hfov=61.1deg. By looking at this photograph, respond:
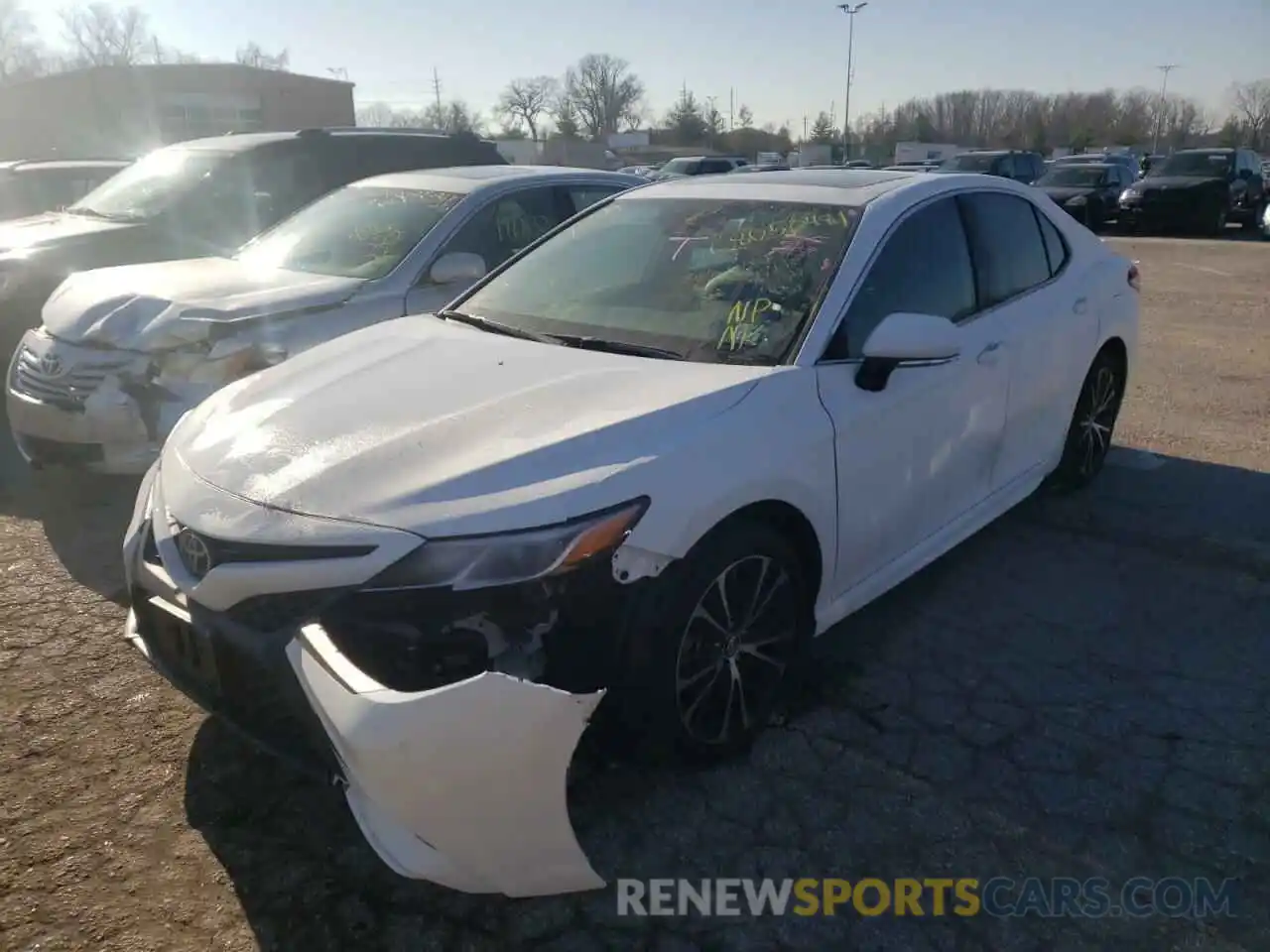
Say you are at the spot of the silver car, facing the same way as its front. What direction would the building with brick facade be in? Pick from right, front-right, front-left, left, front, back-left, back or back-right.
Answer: back-right

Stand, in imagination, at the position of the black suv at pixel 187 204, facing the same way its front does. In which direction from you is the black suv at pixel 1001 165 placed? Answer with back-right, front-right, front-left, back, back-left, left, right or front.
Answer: back

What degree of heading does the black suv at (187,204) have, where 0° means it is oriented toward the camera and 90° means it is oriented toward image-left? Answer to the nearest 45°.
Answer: approximately 45°

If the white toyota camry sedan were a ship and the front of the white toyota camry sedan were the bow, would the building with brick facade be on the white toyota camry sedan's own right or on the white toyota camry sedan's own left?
on the white toyota camry sedan's own right

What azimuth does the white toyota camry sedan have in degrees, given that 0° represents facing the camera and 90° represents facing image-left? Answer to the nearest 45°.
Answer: approximately 45°

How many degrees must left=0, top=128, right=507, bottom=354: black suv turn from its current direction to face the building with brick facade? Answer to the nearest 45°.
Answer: approximately 135° to its right

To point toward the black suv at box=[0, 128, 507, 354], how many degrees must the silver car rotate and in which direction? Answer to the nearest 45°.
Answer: approximately 135° to its right

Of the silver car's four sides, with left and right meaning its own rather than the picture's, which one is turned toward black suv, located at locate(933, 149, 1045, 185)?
back

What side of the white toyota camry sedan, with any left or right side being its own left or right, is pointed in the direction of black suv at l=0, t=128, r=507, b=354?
right
